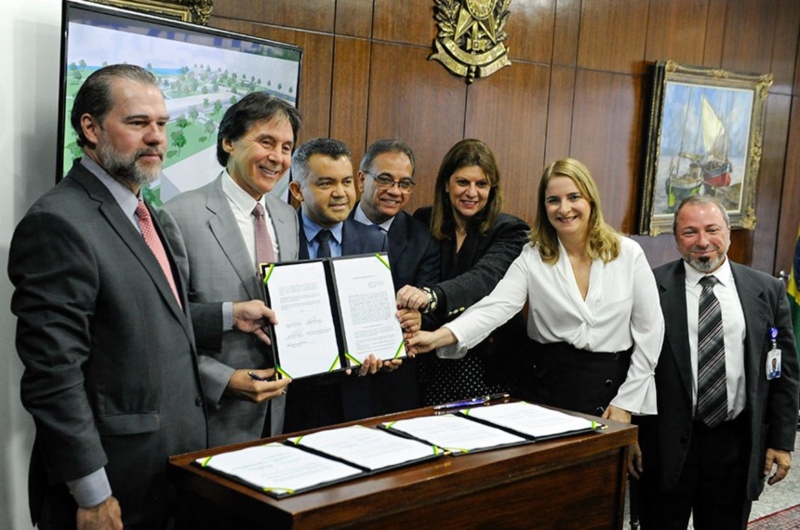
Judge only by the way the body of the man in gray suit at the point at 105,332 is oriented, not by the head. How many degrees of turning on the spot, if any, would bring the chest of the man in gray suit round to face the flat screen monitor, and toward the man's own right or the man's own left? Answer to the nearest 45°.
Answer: approximately 135° to the man's own left

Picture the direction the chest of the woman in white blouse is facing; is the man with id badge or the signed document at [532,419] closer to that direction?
the signed document

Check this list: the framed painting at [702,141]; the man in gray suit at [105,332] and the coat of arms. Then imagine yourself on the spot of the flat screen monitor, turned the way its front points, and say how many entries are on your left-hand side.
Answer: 2

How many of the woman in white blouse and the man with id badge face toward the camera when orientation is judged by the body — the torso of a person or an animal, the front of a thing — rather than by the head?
2

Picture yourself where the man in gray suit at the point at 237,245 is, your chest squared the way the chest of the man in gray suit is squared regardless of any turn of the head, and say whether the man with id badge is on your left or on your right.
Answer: on your left

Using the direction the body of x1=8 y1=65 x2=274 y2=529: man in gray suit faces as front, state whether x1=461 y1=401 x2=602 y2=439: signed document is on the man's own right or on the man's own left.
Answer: on the man's own left

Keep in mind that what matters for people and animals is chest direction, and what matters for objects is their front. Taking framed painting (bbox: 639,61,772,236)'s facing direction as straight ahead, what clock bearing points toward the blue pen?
The blue pen is roughly at 2 o'clock from the framed painting.

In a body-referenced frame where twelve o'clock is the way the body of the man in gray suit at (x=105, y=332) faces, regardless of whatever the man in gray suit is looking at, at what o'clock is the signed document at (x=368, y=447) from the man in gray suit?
The signed document is roughly at 11 o'clock from the man in gray suit.

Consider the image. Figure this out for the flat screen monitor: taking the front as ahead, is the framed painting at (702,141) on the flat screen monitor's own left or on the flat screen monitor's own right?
on the flat screen monitor's own left

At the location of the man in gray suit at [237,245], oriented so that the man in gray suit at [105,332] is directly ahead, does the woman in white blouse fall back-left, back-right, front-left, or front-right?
back-left

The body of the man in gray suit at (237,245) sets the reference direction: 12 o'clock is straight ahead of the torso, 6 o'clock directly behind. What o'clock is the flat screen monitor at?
The flat screen monitor is roughly at 7 o'clock from the man in gray suit.

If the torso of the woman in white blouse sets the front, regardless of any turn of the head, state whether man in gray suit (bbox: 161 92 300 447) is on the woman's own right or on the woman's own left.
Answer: on the woman's own right

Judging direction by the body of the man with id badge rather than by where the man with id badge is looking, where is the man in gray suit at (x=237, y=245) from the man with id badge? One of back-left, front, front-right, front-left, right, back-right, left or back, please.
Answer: front-right

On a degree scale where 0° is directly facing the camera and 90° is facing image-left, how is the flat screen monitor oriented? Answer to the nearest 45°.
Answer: approximately 315°

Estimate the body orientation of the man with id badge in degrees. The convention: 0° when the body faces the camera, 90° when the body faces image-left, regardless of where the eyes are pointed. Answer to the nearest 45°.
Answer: approximately 0°

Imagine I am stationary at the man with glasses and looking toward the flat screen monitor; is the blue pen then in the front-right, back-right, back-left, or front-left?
back-left
